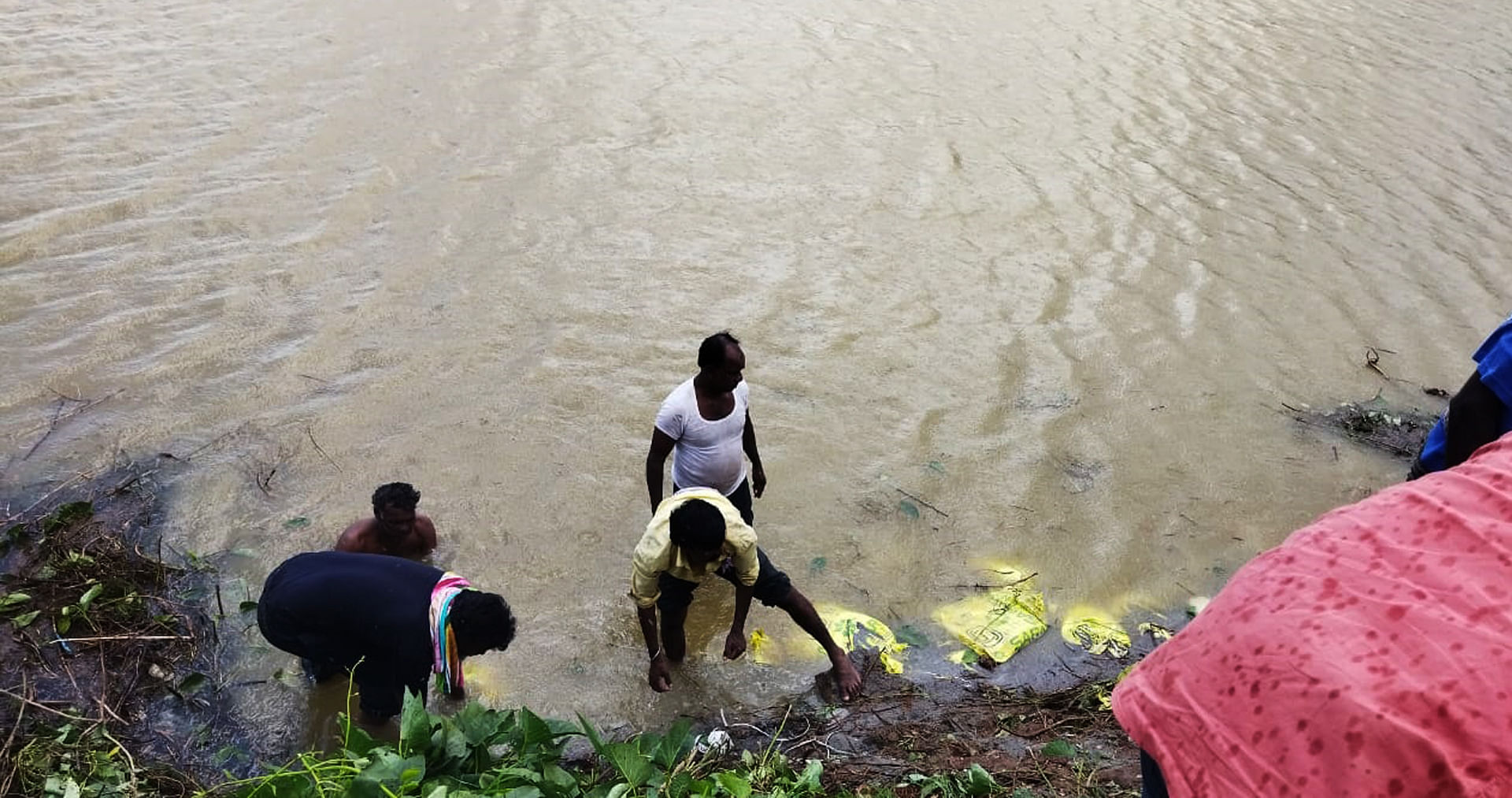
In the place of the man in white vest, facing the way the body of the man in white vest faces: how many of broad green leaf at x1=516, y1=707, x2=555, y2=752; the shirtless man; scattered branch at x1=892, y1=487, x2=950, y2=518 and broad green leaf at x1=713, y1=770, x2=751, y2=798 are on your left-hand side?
1

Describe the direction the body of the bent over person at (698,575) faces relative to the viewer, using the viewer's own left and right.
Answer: facing the viewer

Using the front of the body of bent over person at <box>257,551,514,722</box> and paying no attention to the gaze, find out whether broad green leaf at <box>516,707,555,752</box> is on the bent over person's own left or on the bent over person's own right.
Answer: on the bent over person's own right

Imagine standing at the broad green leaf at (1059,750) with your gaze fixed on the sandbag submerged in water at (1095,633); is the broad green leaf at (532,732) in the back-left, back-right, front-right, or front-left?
back-left

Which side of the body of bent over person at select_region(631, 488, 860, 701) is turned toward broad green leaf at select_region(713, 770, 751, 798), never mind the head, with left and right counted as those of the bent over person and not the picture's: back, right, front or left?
front

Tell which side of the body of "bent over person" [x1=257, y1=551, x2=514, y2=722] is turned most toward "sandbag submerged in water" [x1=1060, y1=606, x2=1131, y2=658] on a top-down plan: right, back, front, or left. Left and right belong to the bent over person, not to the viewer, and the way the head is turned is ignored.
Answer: front

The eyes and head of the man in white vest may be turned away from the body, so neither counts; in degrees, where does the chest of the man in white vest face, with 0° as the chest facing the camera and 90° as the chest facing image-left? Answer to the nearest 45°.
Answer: approximately 315°

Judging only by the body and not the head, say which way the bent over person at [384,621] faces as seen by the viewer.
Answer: to the viewer's right

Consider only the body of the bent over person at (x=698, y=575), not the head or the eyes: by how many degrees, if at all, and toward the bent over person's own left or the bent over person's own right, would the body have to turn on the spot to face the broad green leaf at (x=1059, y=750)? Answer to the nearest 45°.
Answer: approximately 90° to the bent over person's own left

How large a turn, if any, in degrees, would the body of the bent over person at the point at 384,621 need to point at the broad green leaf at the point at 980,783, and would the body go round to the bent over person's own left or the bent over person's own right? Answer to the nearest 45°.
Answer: approximately 45° to the bent over person's own right

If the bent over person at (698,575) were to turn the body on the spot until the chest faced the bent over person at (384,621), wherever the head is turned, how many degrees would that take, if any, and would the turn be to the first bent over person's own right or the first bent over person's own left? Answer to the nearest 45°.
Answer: approximately 45° to the first bent over person's own right

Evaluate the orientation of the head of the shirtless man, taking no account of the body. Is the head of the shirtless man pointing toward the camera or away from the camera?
toward the camera

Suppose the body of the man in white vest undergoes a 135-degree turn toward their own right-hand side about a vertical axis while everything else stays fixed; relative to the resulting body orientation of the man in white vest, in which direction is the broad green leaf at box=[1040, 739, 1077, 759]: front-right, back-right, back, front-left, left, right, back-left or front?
back-left

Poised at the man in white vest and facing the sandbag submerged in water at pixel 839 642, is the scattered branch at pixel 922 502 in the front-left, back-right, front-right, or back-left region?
front-left

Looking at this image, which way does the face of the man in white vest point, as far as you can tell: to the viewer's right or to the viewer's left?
to the viewer's right

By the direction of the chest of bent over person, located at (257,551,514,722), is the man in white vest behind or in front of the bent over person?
in front

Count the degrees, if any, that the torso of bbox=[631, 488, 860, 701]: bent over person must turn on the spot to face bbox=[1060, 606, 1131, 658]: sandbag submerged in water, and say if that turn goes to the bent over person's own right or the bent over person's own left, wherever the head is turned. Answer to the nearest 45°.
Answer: approximately 90° to the bent over person's own left

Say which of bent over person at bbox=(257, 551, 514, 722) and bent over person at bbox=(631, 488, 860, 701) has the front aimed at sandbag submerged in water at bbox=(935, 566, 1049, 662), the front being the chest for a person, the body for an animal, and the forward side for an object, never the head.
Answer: bent over person at bbox=(257, 551, 514, 722)
